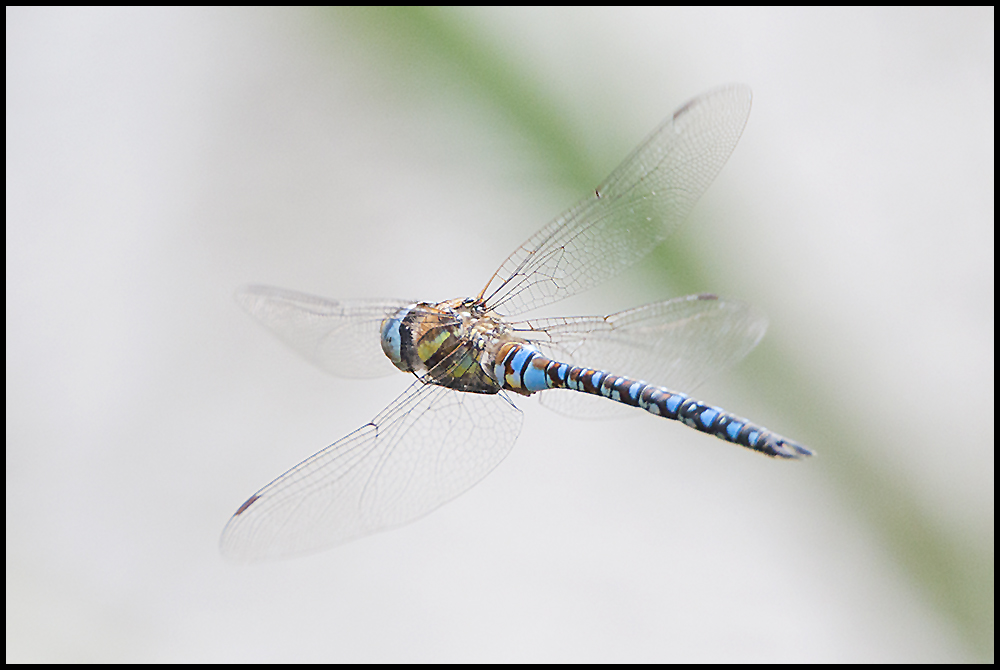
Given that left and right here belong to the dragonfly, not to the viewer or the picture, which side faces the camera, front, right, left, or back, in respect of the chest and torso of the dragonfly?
left
